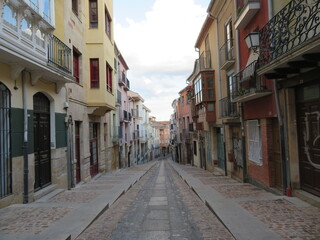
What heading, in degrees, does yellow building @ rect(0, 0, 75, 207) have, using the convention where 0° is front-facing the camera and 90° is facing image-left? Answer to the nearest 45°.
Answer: approximately 315°

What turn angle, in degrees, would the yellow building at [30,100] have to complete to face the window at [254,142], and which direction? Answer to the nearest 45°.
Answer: approximately 45° to its left

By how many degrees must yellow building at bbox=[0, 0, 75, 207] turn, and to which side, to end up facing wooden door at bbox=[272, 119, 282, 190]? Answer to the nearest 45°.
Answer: approximately 45° to its left
